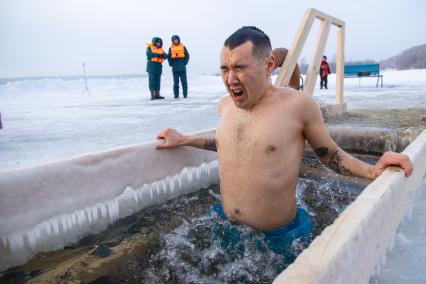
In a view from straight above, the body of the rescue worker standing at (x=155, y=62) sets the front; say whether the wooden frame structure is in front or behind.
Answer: in front

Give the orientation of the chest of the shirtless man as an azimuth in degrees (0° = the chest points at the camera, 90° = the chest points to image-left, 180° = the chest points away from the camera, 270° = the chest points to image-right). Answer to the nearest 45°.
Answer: approximately 45°

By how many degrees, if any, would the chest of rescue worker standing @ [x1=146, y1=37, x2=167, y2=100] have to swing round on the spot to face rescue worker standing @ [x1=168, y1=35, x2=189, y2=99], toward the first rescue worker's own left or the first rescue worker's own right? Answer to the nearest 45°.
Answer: approximately 45° to the first rescue worker's own left

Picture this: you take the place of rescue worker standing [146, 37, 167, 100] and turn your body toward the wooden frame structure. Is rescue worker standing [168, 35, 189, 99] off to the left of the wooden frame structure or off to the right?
left

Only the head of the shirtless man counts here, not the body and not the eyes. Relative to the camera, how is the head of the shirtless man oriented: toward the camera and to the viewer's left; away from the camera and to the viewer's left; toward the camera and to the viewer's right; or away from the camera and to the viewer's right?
toward the camera and to the viewer's left

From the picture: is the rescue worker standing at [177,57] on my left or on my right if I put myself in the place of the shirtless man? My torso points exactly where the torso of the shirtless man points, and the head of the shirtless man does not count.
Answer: on my right

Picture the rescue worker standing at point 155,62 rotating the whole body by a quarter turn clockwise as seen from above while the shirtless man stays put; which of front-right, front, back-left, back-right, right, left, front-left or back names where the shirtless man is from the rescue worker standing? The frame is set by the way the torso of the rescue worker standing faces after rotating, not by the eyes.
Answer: front-left

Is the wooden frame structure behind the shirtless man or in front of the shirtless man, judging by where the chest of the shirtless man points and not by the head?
behind

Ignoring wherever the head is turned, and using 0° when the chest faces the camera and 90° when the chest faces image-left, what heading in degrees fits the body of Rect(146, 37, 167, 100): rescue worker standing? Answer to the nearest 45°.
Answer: approximately 315°
